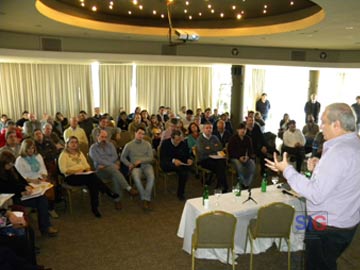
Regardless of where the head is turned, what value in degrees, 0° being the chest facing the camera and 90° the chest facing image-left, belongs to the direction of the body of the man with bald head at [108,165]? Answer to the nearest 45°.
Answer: approximately 315°

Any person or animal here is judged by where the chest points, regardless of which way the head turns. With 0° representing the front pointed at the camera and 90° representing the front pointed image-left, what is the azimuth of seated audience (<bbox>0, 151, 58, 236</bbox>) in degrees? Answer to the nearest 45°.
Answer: approximately 270°

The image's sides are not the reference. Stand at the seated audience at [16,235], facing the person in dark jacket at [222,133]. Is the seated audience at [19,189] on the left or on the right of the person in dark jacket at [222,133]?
left

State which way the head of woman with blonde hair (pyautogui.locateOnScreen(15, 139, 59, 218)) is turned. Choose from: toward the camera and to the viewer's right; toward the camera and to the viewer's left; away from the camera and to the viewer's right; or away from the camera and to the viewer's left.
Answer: toward the camera and to the viewer's right
